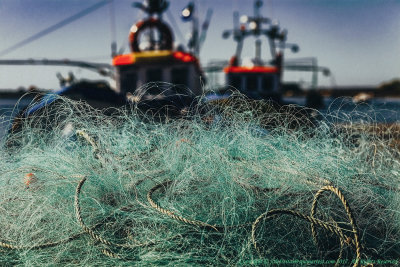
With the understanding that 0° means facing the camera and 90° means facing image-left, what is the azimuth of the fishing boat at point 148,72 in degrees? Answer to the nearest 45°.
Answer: approximately 45°

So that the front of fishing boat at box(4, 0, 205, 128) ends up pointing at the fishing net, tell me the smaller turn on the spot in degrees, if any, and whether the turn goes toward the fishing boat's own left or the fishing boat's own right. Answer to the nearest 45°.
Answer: approximately 45° to the fishing boat's own left
